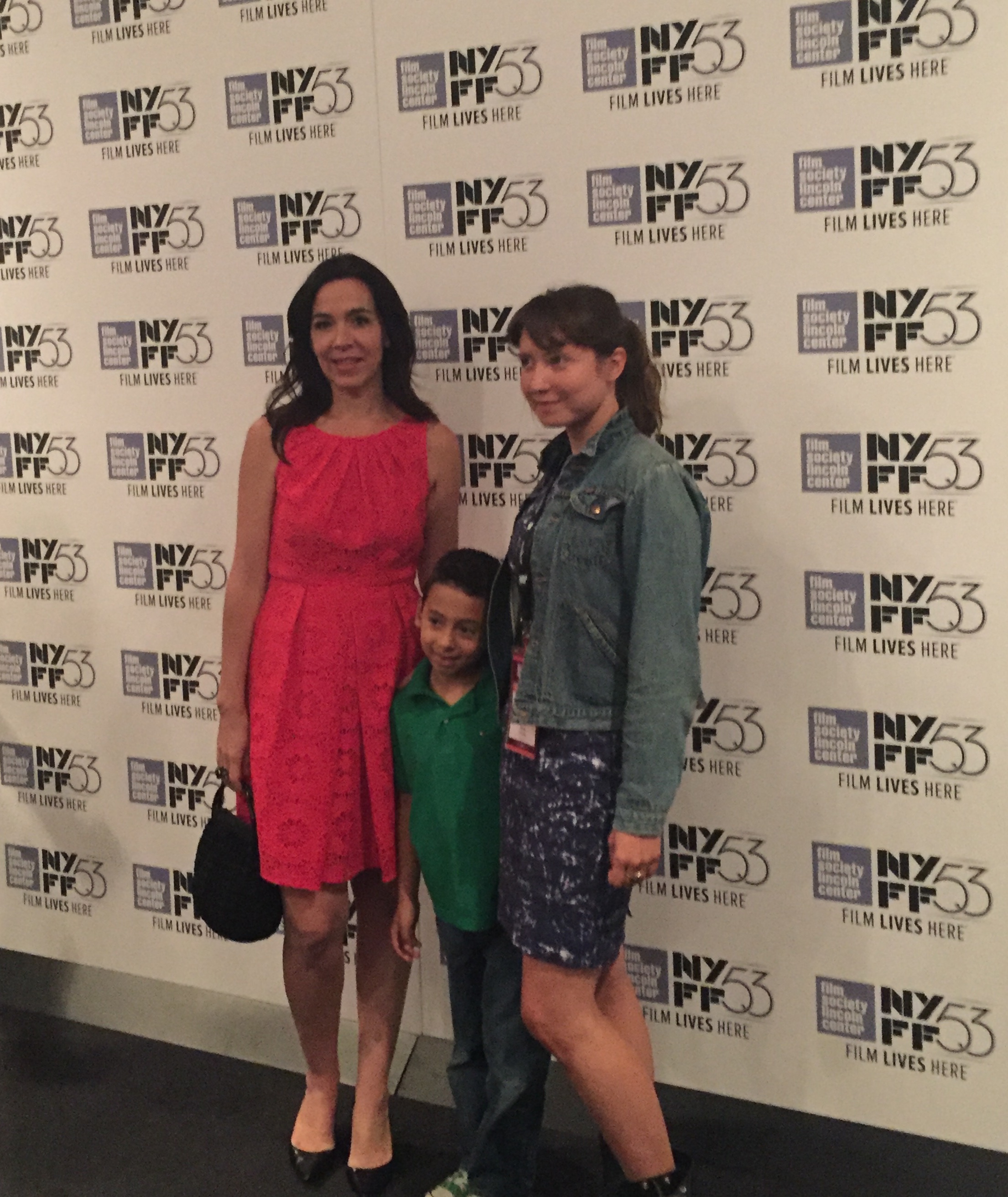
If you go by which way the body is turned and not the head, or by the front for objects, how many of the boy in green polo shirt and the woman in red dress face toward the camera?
2

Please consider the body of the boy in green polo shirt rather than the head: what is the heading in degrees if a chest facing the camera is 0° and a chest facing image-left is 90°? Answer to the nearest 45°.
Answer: approximately 0°
